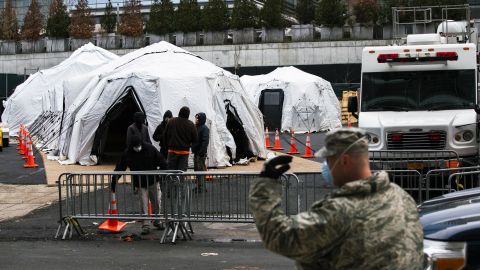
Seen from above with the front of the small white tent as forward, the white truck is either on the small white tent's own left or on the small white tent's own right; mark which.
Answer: on the small white tent's own left

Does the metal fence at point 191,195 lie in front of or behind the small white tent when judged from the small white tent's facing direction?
in front

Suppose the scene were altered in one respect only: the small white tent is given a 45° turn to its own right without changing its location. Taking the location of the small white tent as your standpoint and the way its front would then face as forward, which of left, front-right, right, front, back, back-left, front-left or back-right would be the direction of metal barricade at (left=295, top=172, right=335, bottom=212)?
left

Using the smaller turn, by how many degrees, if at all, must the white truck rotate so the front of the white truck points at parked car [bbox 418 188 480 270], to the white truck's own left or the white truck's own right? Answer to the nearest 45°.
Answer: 0° — it already faces it

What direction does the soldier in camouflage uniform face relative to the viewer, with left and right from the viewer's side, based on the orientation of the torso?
facing away from the viewer and to the left of the viewer

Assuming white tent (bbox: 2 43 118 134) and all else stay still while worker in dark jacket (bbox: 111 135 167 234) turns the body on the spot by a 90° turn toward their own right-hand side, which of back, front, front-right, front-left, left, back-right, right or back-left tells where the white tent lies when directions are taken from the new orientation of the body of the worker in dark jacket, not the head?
right

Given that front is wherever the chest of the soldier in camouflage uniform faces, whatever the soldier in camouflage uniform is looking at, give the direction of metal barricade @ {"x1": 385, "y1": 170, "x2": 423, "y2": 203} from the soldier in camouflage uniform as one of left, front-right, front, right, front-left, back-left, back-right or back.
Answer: front-right

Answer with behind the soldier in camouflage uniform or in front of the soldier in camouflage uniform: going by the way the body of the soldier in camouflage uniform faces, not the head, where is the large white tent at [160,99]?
in front

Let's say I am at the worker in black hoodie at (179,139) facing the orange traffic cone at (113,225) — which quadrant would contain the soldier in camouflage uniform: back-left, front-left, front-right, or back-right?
front-left

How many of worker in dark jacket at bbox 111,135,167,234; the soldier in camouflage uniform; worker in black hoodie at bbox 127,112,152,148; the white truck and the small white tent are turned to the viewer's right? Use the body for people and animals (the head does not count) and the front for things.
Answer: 0

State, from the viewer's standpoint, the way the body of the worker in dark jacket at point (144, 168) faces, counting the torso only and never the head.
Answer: toward the camera

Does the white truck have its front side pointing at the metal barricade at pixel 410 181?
yes

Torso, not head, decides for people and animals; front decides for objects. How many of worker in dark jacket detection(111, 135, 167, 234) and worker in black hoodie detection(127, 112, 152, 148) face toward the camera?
2
